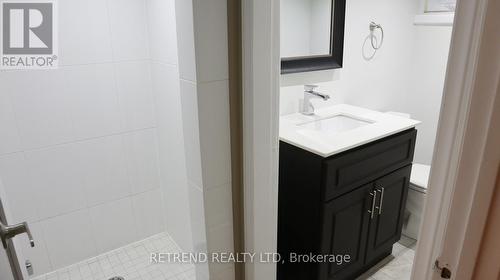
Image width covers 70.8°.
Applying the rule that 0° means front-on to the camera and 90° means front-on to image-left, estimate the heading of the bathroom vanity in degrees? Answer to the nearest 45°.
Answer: approximately 315°

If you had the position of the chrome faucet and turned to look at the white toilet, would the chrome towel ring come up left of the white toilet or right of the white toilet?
left

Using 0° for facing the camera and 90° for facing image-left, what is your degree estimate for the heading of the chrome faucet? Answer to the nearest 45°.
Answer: approximately 315°

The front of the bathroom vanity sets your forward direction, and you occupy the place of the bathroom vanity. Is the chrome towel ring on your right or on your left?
on your left

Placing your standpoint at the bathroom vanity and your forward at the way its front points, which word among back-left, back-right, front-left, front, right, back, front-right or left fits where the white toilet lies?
left

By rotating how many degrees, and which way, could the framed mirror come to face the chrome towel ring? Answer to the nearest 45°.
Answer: approximately 90° to its left
